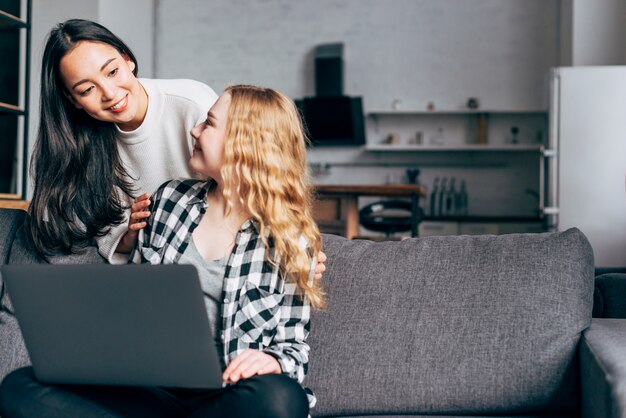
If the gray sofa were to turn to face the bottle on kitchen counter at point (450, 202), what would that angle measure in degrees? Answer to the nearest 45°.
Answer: approximately 180°

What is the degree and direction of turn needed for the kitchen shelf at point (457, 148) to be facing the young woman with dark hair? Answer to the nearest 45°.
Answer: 0° — it already faces them

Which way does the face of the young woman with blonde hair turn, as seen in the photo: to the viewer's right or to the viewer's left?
to the viewer's left

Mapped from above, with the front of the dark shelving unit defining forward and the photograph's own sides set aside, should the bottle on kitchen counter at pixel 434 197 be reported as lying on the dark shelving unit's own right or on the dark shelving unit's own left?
on the dark shelving unit's own left

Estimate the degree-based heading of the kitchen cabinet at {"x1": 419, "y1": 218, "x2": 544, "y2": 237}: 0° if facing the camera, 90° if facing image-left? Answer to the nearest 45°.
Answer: approximately 0°

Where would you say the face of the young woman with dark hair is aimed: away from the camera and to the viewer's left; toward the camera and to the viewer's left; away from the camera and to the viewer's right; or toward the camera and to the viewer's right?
toward the camera and to the viewer's right
